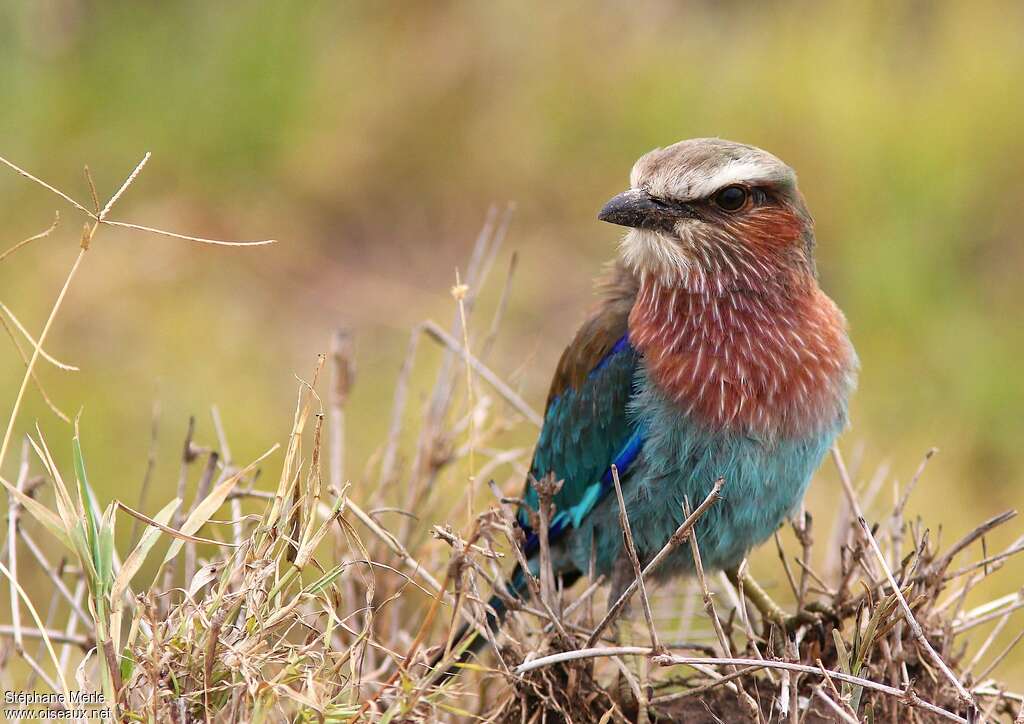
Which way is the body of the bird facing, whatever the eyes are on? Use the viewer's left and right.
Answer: facing the viewer and to the right of the viewer
